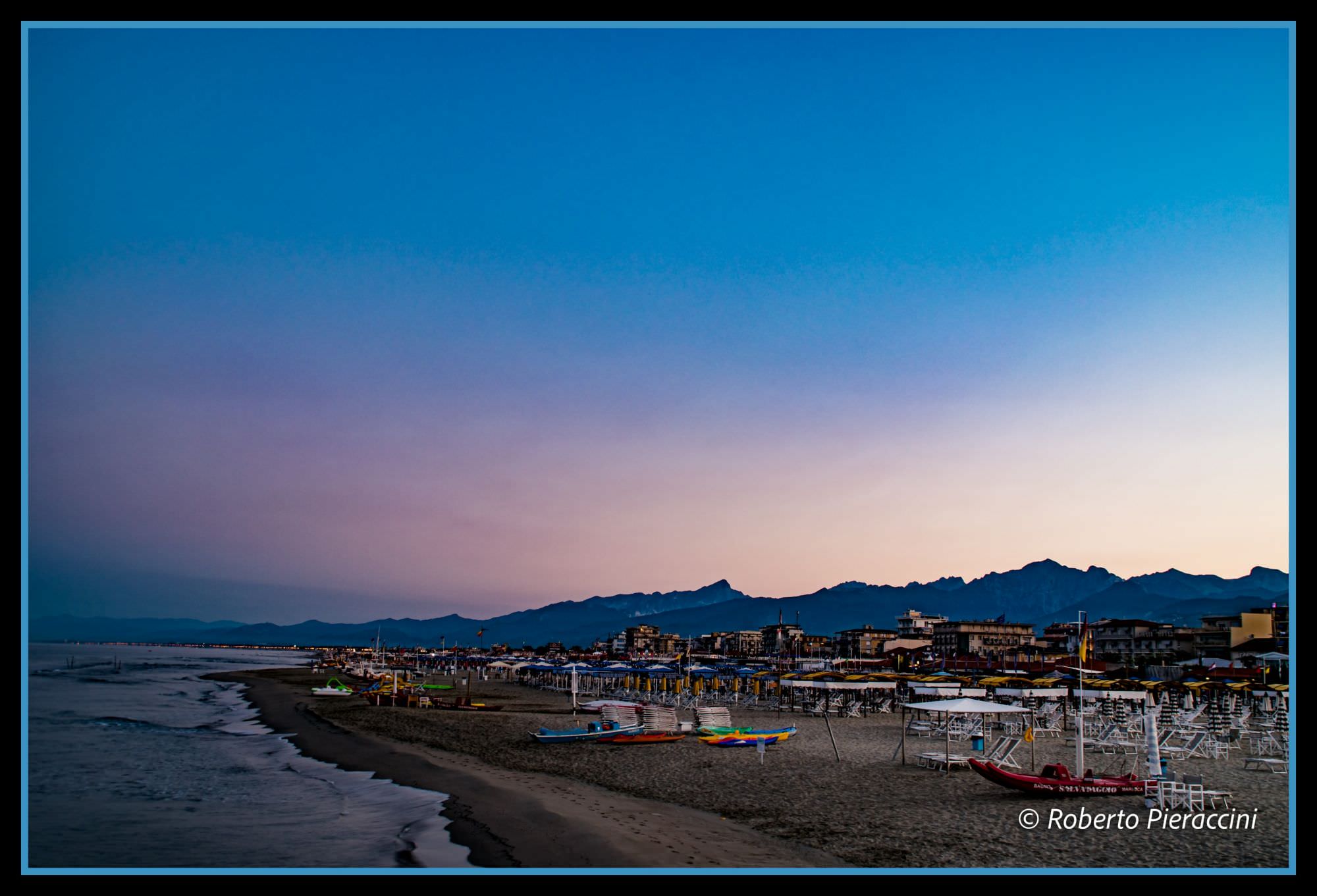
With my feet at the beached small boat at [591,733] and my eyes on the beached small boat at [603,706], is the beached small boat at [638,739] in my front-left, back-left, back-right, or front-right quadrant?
back-right

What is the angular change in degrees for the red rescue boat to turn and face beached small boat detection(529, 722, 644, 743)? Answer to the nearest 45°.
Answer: approximately 45° to its right

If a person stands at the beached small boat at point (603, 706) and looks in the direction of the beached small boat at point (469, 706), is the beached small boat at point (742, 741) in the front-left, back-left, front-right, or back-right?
back-left

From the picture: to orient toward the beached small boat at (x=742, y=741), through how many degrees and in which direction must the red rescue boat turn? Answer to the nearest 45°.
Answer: approximately 45° to its right

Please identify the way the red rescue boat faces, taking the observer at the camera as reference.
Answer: facing to the left of the viewer

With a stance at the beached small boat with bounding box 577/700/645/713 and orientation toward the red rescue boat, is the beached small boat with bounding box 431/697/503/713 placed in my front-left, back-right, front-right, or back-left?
back-right

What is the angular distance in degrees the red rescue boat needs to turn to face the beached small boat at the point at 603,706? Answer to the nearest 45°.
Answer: approximately 45° to its right

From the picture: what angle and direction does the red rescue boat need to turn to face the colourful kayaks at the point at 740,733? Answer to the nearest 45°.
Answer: approximately 45° to its right

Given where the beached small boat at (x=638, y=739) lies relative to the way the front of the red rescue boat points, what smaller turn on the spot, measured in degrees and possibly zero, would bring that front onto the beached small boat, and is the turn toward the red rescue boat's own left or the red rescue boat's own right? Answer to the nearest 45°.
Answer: approximately 45° to the red rescue boat's own right
